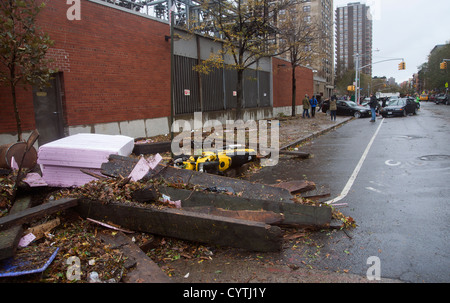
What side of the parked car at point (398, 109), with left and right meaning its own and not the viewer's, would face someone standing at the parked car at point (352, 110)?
right

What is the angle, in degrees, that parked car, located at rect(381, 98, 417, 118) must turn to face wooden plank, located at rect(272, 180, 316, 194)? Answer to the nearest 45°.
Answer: approximately 45° to its left

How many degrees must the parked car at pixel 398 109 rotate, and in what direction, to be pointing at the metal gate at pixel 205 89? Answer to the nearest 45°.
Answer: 0° — it already faces it

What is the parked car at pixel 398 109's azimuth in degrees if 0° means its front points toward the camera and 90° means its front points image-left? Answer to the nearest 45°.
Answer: approximately 45°

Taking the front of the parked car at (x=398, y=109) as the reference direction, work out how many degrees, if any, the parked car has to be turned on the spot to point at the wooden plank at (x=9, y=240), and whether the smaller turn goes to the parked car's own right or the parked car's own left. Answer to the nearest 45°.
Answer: approximately 45° to the parked car's own left

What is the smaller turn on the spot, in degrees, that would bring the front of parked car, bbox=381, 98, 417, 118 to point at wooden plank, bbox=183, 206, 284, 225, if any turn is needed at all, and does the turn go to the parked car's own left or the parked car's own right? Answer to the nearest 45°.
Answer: approximately 45° to the parked car's own left

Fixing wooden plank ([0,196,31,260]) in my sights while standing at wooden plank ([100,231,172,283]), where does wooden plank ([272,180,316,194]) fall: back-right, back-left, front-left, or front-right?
back-right

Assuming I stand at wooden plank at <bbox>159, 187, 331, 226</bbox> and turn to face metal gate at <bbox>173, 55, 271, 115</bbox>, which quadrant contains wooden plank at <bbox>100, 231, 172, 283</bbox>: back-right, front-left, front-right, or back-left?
back-left

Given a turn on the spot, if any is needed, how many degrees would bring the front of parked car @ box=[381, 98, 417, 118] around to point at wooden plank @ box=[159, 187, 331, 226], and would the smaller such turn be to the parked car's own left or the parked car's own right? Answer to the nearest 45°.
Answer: approximately 45° to the parked car's own left
